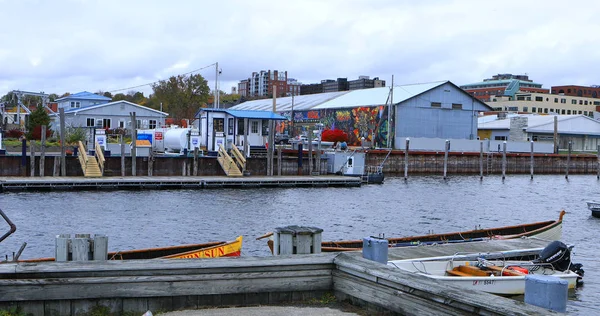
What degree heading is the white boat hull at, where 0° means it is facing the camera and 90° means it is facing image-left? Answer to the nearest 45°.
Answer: approximately 90°

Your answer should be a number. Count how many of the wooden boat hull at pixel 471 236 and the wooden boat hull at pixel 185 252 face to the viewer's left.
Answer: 0

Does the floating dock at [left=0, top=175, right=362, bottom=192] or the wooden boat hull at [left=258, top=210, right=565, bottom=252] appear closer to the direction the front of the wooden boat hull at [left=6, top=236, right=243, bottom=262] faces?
the wooden boat hull

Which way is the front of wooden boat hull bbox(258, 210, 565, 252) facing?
to the viewer's right

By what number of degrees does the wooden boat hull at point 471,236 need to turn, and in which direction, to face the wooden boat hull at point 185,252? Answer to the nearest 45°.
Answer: approximately 135° to its right

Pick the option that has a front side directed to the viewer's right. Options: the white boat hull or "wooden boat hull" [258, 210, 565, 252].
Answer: the wooden boat hull

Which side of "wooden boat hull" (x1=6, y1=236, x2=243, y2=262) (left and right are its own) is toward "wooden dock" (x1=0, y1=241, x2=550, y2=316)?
right

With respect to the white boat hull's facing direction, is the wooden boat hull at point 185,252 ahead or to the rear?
ahead

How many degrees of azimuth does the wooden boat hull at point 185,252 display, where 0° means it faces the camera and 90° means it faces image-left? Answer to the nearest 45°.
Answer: approximately 270°

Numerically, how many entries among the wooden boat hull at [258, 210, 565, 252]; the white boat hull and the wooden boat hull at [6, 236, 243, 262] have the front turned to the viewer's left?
1

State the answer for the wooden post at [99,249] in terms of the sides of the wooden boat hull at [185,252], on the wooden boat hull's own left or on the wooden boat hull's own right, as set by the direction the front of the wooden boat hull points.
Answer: on the wooden boat hull's own right

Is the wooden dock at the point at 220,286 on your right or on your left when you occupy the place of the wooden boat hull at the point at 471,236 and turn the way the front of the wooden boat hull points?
on your right
